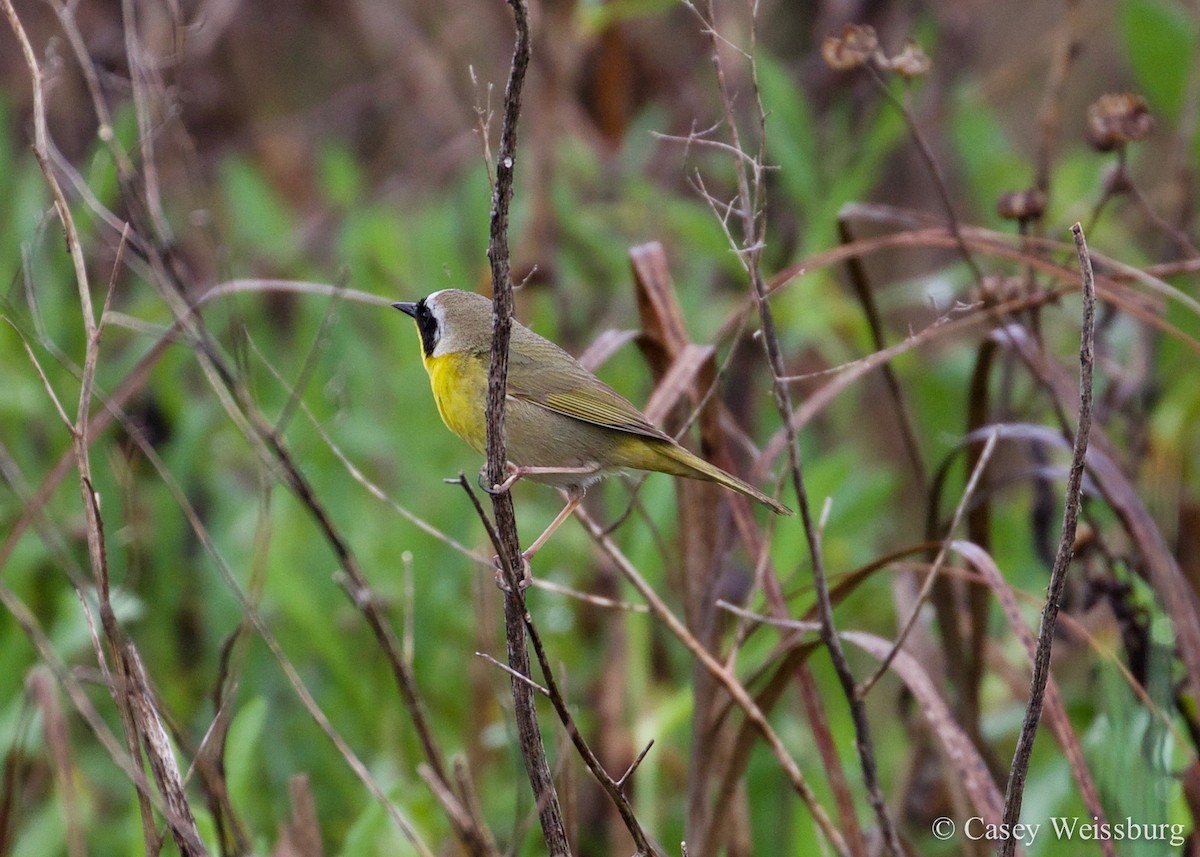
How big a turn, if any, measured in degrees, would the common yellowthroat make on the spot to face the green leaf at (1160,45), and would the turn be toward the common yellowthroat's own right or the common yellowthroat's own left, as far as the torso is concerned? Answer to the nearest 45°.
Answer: approximately 135° to the common yellowthroat's own right

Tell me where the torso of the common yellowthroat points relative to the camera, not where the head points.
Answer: to the viewer's left

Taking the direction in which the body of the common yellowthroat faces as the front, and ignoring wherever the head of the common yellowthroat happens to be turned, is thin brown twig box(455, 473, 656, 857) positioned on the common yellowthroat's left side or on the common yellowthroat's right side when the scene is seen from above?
on the common yellowthroat's left side

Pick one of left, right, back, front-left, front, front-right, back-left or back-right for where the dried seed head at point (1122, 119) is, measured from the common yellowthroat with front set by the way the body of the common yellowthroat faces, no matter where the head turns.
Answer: back

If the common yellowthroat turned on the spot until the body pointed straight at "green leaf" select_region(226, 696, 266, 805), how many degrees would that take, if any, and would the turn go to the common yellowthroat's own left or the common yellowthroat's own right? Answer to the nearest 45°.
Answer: approximately 45° to the common yellowthroat's own left
